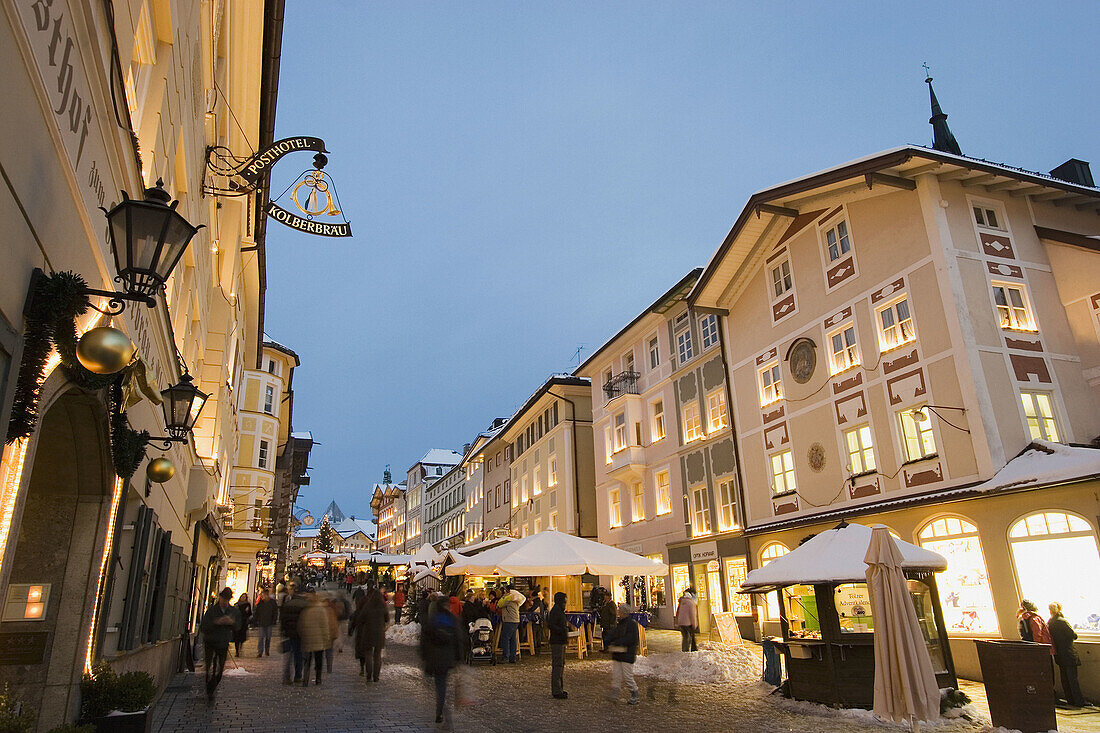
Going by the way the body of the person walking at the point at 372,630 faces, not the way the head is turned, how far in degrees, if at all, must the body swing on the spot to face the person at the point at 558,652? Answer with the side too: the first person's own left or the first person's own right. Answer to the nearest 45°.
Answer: approximately 135° to the first person's own right

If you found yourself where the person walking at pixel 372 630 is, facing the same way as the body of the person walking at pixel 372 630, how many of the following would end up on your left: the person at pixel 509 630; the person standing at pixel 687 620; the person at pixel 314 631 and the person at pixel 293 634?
2

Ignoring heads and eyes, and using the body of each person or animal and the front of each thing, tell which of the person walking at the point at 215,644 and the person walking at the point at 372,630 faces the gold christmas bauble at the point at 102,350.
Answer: the person walking at the point at 215,644

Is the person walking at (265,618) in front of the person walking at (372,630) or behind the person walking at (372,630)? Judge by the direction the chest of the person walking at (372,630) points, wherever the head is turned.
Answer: in front

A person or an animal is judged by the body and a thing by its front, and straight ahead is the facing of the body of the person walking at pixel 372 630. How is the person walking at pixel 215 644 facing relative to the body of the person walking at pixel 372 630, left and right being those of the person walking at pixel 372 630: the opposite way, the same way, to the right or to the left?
the opposite way

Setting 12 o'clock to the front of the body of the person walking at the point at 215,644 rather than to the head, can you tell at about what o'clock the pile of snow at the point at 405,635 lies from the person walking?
The pile of snow is roughly at 7 o'clock from the person walking.

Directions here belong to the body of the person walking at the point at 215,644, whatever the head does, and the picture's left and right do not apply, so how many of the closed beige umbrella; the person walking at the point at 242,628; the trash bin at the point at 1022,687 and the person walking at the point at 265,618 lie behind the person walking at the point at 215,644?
2

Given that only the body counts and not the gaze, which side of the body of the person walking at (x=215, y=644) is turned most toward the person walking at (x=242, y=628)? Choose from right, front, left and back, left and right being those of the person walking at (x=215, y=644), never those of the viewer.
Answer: back

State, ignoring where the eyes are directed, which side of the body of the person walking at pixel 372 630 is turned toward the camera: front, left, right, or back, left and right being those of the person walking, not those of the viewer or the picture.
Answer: back

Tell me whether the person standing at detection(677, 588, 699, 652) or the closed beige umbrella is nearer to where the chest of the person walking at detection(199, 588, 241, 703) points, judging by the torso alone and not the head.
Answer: the closed beige umbrella

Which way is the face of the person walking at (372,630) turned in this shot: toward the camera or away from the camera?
away from the camera

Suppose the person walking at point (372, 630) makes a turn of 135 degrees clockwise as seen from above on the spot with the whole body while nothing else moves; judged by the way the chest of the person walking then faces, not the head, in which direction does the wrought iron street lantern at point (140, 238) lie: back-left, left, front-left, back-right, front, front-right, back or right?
front-right

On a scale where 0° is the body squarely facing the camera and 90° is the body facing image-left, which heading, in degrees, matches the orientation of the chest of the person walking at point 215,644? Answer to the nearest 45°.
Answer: approximately 0°

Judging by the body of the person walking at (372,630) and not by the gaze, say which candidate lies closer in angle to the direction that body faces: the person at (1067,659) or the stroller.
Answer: the stroller

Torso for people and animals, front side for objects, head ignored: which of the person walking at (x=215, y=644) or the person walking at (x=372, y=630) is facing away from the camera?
the person walking at (x=372, y=630)
